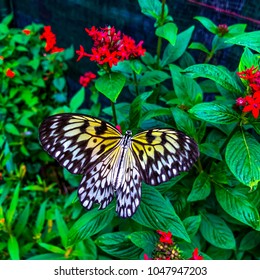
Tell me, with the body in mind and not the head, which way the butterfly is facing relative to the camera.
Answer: away from the camera

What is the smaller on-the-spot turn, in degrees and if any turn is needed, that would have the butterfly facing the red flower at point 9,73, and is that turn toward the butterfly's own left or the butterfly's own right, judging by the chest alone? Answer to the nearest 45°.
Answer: approximately 45° to the butterfly's own left
